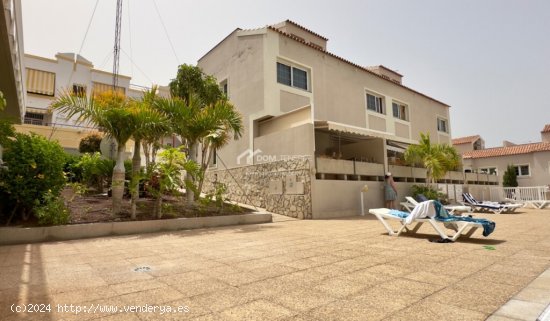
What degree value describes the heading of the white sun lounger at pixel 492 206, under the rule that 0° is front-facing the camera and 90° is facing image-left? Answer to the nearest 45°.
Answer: approximately 270°

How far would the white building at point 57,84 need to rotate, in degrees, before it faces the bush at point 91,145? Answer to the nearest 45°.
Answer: approximately 45° to its right

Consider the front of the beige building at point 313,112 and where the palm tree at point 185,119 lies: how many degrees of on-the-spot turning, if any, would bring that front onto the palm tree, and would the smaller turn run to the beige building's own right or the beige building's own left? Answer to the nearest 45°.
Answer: approximately 90° to the beige building's own right
